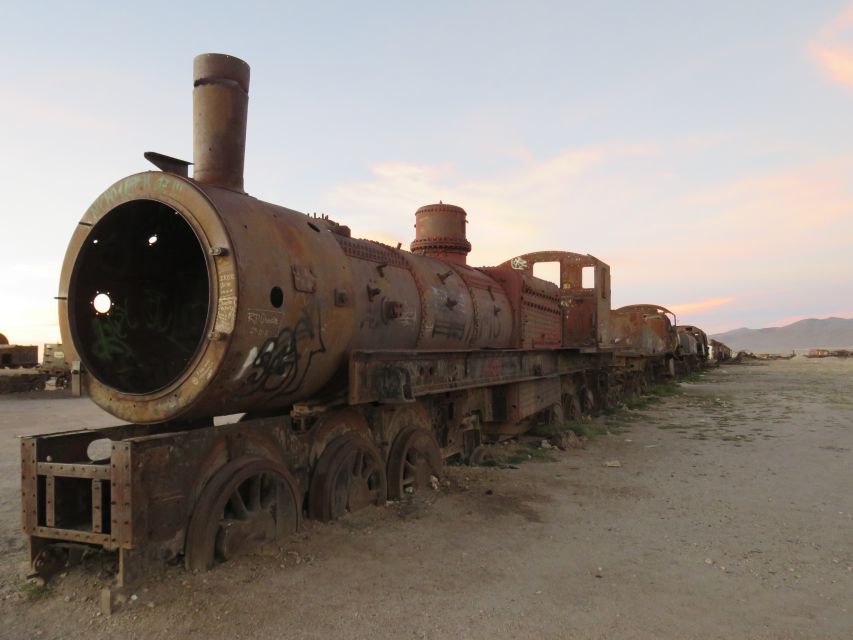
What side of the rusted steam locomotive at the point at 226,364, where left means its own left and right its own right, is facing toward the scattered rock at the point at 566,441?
back

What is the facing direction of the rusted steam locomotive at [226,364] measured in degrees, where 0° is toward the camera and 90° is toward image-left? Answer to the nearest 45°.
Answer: approximately 45°
